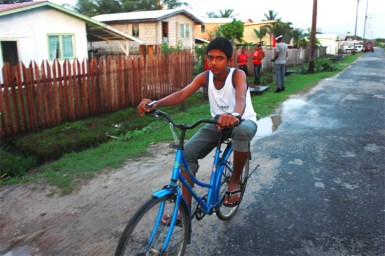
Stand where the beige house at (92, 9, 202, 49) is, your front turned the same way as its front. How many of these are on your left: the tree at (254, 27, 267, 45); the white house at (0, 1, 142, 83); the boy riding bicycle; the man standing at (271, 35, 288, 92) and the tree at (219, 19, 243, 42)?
2

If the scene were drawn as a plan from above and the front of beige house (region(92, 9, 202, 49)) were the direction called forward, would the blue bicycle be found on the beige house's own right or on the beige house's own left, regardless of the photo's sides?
on the beige house's own right

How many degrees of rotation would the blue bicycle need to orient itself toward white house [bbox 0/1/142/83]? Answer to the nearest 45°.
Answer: approximately 90° to its right

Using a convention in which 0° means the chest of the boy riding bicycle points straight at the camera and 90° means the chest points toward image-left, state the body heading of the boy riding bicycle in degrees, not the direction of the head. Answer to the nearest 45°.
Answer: approximately 45°

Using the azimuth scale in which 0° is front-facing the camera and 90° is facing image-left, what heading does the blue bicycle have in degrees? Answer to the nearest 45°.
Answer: approximately 45°

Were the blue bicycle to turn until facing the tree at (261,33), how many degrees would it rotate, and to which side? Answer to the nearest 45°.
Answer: approximately 135° to its right

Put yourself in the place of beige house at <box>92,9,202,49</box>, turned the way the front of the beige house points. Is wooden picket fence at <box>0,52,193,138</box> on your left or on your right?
on your right

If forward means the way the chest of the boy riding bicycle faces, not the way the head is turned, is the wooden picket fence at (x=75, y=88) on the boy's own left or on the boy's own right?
on the boy's own right

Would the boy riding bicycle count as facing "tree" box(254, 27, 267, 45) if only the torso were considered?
no

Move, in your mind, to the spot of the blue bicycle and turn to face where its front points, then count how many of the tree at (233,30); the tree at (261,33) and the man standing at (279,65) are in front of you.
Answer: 0

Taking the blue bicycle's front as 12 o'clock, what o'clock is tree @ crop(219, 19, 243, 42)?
The tree is roughly at 5 o'clock from the blue bicycle.

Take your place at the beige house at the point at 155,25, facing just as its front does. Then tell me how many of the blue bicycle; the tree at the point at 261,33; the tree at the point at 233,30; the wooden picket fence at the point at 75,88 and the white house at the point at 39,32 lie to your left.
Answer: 2

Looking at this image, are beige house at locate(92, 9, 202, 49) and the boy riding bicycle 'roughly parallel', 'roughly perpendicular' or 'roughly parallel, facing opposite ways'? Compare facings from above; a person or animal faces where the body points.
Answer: roughly perpendicular

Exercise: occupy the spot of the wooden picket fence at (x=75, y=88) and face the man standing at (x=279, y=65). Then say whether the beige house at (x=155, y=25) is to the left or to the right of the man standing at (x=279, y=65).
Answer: left

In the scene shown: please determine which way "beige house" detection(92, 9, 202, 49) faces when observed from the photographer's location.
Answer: facing the viewer and to the right of the viewer

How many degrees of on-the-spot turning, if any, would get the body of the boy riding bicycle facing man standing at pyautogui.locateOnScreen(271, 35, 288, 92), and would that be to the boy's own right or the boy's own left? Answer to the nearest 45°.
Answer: approximately 135° to the boy's own right

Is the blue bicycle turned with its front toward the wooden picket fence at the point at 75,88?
no

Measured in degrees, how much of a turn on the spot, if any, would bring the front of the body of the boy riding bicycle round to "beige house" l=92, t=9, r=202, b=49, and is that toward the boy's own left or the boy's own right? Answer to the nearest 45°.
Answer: approximately 135° to the boy's own right

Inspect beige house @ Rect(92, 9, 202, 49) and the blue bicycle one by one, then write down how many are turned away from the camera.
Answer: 0

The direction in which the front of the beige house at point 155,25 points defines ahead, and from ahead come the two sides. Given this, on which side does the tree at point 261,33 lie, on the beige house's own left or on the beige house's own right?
on the beige house's own left

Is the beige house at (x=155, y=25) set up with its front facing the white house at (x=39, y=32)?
no
